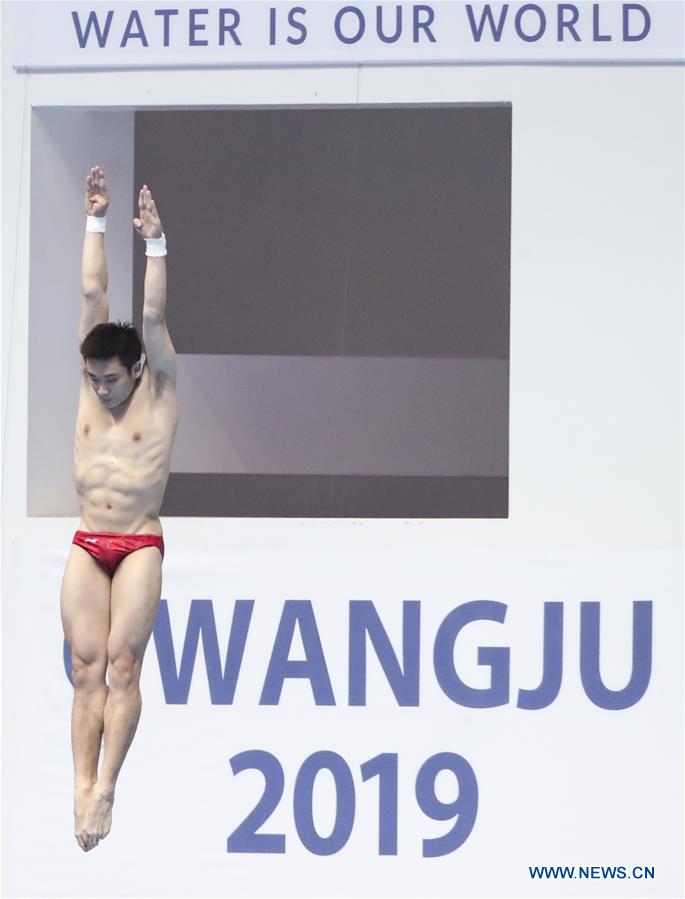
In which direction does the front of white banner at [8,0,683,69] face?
toward the camera
